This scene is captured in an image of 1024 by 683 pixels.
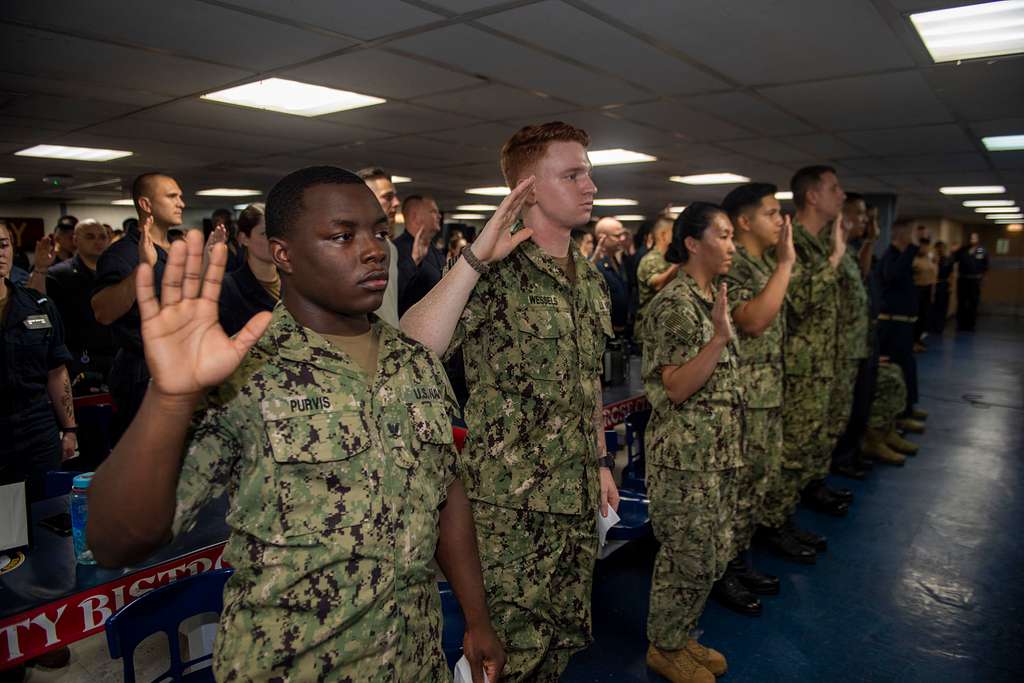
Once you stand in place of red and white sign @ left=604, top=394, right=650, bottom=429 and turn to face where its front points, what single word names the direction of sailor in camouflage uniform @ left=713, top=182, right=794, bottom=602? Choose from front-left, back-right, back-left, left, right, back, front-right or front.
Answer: front

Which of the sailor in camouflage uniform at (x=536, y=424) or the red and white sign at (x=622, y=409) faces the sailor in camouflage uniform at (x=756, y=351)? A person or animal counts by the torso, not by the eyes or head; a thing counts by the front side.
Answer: the red and white sign

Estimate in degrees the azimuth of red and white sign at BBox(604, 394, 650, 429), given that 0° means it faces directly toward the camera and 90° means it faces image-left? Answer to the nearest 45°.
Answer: approximately 315°

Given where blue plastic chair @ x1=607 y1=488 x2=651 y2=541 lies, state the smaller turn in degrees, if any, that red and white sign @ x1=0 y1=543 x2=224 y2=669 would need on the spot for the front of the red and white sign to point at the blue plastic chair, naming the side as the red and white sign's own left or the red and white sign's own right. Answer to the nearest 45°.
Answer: approximately 45° to the red and white sign's own left

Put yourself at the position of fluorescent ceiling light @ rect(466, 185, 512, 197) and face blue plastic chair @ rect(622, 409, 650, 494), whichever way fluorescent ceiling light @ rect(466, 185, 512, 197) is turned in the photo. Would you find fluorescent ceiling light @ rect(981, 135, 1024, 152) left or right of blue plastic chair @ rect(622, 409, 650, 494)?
left

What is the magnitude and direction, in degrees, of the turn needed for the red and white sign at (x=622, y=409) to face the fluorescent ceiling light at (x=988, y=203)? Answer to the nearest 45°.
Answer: approximately 90° to its left
